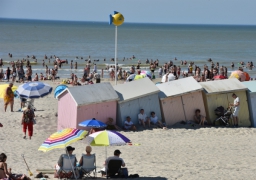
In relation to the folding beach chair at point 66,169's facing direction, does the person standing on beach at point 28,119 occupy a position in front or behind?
in front

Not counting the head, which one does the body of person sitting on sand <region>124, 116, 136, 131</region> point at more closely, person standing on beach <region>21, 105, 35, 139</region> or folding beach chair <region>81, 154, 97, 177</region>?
the folding beach chair

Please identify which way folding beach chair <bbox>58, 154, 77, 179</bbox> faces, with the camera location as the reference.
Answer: facing away from the viewer

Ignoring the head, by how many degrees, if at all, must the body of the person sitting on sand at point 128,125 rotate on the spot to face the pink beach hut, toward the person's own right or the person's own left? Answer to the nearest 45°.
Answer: approximately 135° to the person's own right

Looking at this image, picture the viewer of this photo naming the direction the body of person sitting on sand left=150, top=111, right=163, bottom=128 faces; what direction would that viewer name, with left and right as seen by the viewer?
facing the viewer and to the right of the viewer
